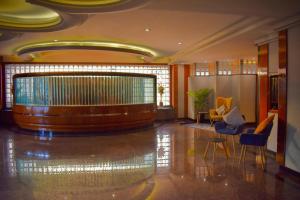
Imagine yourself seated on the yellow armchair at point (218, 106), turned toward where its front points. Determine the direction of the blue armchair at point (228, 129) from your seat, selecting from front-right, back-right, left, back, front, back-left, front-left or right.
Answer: front-left

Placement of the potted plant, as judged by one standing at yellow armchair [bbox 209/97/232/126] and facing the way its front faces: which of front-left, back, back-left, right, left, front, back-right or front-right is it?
right

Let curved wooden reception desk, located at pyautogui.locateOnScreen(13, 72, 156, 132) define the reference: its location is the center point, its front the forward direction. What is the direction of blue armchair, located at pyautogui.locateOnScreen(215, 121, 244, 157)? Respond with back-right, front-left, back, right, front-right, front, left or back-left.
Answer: front-left

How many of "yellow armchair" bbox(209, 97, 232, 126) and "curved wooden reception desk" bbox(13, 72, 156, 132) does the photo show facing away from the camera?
0

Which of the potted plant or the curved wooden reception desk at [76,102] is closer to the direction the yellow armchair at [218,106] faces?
the curved wooden reception desk

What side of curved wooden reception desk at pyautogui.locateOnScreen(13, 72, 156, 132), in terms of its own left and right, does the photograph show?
front

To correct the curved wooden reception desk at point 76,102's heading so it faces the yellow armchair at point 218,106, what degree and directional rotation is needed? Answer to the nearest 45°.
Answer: approximately 90° to its left
